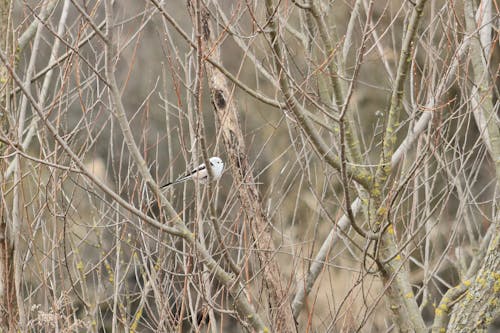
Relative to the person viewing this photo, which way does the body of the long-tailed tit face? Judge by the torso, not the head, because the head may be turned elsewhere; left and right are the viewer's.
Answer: facing to the right of the viewer
